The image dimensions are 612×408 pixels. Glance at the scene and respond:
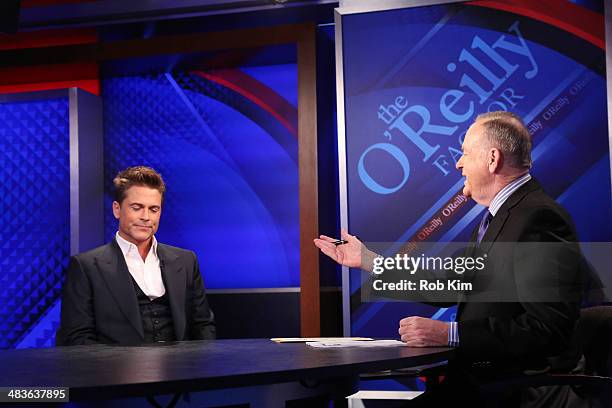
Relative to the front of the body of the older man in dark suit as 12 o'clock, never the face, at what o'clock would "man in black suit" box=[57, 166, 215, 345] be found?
The man in black suit is roughly at 1 o'clock from the older man in dark suit.

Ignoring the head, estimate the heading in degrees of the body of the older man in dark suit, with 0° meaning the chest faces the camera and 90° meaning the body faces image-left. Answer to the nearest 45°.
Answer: approximately 90°
